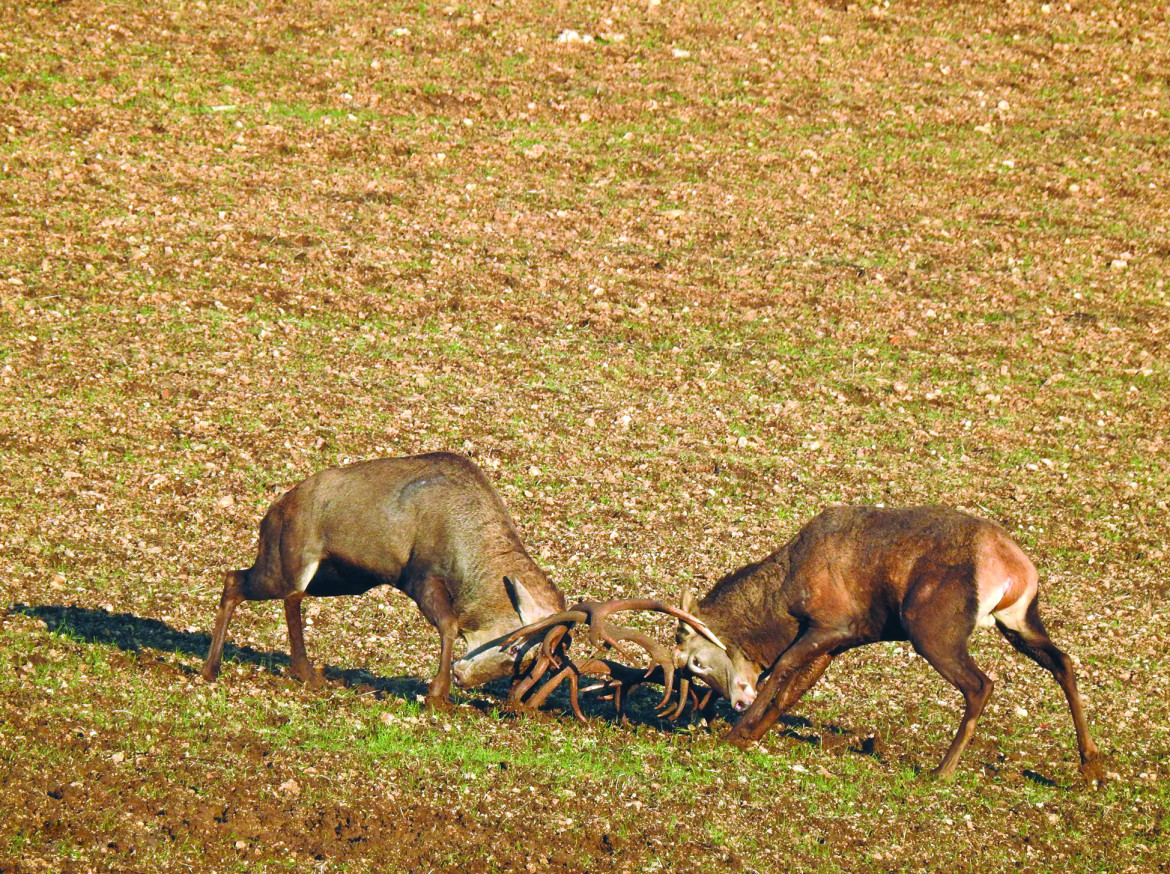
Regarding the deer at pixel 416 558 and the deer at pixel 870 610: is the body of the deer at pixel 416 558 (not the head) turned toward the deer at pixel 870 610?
yes

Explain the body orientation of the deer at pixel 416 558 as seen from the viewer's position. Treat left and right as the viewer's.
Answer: facing to the right of the viewer
